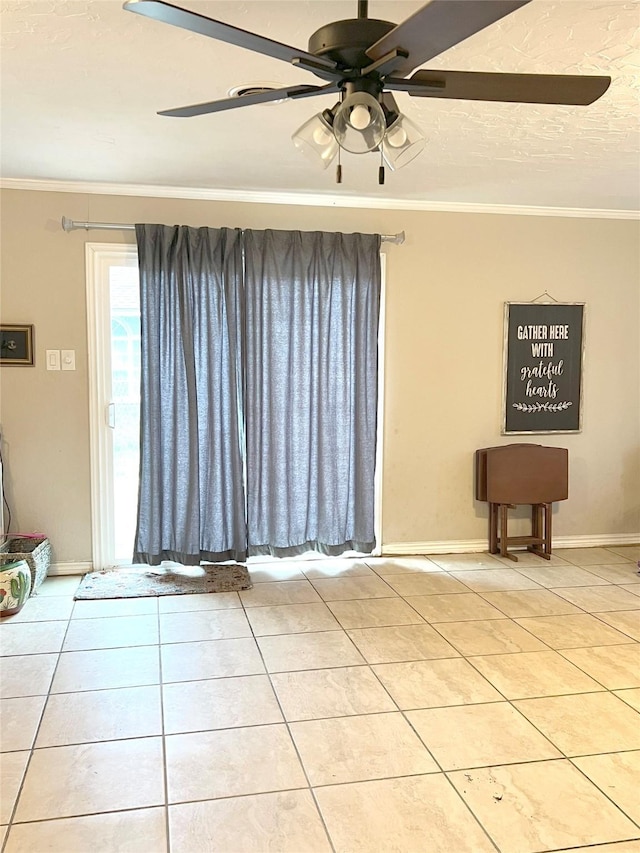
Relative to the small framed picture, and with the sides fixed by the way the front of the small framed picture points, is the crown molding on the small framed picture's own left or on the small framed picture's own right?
on the small framed picture's own left

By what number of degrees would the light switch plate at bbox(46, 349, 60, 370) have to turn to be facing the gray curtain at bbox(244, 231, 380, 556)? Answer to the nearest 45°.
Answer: approximately 90° to its left

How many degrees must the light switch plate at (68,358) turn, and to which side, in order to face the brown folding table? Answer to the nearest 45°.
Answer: approximately 90° to its left

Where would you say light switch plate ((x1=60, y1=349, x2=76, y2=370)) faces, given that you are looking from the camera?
facing the viewer

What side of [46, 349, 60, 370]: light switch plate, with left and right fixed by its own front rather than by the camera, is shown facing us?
front

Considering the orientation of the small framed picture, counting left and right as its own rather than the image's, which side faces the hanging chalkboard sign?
left

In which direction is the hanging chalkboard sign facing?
toward the camera
